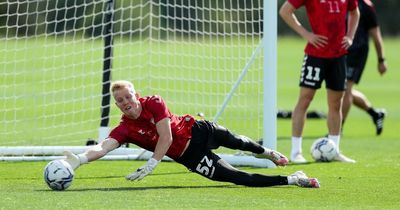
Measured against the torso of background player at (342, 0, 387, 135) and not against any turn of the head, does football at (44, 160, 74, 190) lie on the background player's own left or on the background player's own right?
on the background player's own left

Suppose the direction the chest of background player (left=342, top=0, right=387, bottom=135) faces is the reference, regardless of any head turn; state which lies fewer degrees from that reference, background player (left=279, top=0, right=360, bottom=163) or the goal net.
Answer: the goal net

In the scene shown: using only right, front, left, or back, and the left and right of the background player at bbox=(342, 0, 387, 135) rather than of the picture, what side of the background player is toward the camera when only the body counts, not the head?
left

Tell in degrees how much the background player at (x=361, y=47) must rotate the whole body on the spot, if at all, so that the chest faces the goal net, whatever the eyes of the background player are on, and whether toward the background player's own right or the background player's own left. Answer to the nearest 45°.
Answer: approximately 45° to the background player's own left

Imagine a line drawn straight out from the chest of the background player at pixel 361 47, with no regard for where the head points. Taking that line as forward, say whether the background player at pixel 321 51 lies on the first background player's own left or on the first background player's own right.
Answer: on the first background player's own left

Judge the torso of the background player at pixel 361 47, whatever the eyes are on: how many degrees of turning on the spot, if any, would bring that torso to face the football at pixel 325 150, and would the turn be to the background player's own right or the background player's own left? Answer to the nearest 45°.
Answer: approximately 90° to the background player's own left

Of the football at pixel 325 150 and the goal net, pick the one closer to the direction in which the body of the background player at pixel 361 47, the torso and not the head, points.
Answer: the goal net
